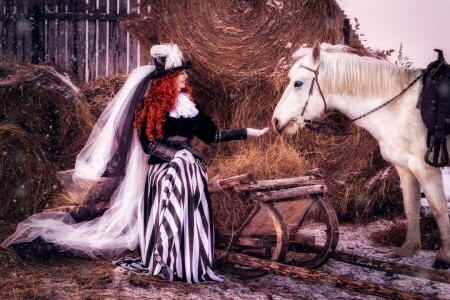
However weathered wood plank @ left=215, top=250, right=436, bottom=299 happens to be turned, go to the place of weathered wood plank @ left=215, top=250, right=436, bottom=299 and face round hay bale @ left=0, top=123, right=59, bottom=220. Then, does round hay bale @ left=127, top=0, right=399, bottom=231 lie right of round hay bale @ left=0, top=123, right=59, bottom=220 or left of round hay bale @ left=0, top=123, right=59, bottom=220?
right

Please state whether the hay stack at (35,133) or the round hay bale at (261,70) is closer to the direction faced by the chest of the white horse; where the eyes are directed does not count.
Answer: the hay stack

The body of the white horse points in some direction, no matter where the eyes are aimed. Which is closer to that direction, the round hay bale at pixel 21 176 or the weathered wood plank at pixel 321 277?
the round hay bale

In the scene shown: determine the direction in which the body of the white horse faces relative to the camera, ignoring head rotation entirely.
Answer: to the viewer's left

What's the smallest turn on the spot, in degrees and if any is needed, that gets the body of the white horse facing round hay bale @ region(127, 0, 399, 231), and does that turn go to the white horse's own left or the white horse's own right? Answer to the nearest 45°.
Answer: approximately 45° to the white horse's own right

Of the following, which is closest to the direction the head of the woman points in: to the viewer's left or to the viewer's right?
to the viewer's right

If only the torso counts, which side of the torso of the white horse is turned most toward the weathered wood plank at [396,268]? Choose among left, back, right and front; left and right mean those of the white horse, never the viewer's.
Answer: left

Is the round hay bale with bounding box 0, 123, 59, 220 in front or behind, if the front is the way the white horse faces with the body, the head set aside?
in front

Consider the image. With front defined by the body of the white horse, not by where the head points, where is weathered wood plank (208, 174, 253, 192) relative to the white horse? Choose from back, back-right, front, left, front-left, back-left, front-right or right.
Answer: front-left

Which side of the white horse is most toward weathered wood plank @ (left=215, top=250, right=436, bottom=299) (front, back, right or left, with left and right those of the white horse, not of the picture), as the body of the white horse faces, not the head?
left
